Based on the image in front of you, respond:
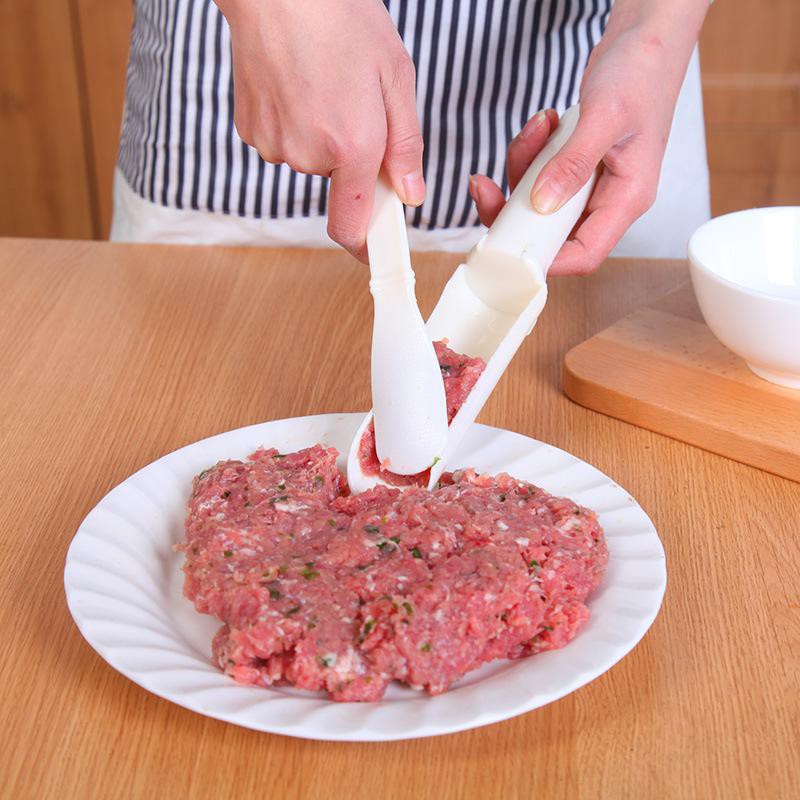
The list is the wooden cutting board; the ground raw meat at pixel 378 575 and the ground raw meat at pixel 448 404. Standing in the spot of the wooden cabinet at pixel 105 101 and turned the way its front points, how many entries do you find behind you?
0

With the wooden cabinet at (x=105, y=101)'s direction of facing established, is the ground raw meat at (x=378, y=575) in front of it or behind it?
in front

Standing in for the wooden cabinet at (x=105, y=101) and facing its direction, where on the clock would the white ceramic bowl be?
The white ceramic bowl is roughly at 11 o'clock from the wooden cabinet.

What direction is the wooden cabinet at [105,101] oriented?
toward the camera

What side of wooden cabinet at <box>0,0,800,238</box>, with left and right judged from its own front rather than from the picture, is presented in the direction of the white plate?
front

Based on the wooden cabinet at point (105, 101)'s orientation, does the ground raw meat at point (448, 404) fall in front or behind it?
in front
